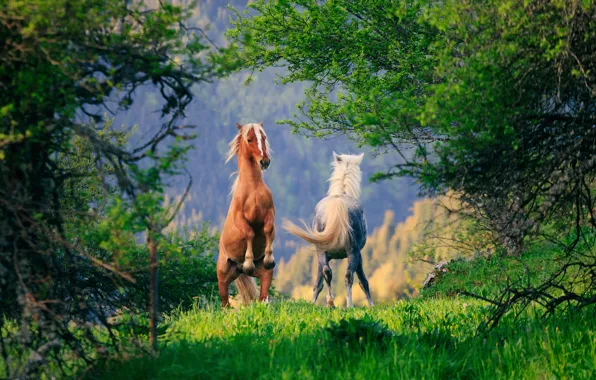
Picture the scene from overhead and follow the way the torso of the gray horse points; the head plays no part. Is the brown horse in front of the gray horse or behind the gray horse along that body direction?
behind

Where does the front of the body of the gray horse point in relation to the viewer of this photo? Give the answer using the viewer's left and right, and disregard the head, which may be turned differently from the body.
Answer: facing away from the viewer

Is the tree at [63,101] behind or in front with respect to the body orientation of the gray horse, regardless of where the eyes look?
behind
